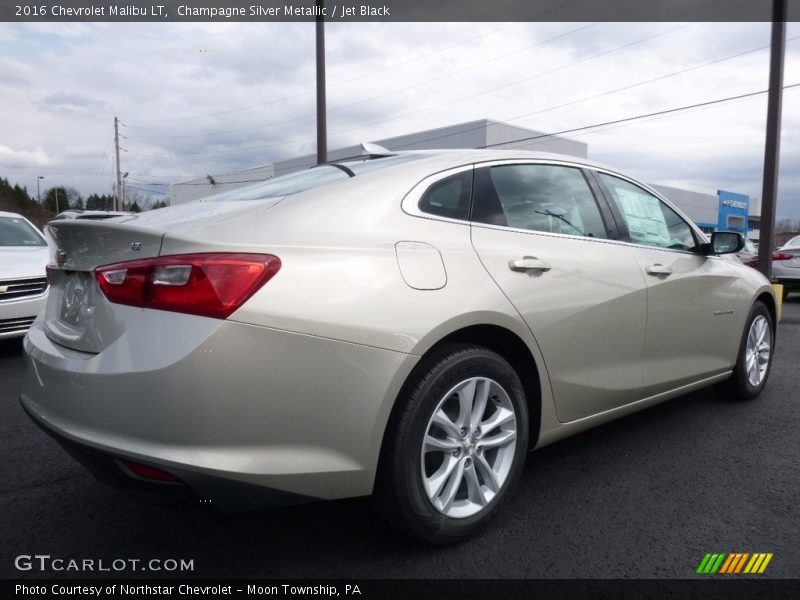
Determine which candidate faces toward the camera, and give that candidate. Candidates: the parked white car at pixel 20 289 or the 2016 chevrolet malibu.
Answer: the parked white car

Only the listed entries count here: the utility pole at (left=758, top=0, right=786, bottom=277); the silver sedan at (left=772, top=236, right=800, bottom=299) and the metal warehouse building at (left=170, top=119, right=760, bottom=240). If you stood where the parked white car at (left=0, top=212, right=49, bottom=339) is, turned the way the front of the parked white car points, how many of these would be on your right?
0

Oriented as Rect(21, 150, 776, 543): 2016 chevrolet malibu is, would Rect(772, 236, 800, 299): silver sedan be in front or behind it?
in front

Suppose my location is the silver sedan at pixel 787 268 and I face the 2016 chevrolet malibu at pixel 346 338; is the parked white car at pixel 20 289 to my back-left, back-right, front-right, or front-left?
front-right

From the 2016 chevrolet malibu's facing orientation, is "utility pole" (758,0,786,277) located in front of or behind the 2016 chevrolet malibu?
in front

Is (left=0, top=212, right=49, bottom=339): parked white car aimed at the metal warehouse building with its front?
no

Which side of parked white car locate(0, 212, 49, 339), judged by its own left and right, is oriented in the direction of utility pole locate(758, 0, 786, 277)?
left

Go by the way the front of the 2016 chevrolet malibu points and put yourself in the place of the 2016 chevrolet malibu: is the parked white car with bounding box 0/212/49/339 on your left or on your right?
on your left

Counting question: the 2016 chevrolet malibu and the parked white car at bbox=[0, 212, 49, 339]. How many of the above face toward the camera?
1

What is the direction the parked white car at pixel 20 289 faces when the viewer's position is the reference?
facing the viewer

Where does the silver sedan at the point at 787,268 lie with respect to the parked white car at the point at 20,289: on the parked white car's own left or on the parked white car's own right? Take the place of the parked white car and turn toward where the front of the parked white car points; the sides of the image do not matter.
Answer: on the parked white car's own left

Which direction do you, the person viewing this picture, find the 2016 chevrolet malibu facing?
facing away from the viewer and to the right of the viewer

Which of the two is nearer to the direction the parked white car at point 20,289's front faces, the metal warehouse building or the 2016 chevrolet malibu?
the 2016 chevrolet malibu

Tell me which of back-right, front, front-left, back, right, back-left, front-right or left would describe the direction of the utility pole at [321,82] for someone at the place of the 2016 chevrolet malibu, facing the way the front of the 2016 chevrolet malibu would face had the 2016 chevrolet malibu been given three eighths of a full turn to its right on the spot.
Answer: back
